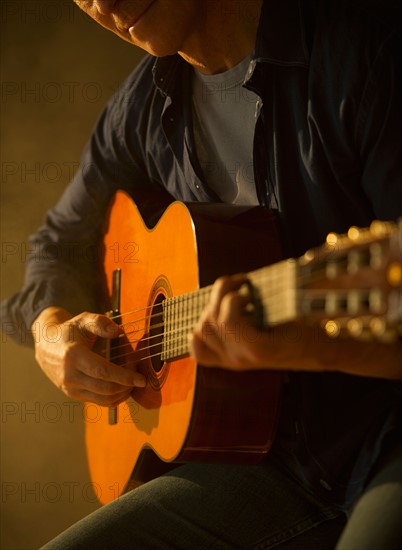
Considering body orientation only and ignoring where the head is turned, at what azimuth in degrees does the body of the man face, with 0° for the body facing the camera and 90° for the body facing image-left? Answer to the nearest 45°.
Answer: approximately 45°

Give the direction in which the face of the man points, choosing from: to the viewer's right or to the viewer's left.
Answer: to the viewer's left

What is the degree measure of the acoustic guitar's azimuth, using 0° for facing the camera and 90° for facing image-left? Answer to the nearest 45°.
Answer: approximately 45°
